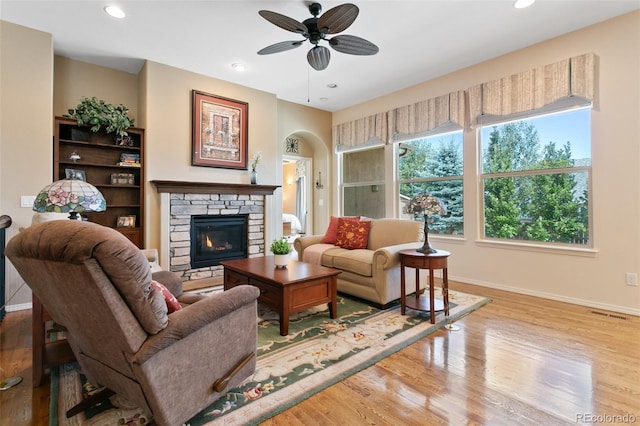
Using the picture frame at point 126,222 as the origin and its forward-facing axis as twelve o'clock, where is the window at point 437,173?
The window is roughly at 10 o'clock from the picture frame.

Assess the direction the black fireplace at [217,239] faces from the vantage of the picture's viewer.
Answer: facing the viewer and to the right of the viewer

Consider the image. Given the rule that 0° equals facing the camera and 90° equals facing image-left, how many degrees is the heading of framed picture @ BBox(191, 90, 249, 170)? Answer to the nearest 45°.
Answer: approximately 315°

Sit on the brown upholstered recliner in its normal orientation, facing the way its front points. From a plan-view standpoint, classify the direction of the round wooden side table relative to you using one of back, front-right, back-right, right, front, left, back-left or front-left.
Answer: front-right

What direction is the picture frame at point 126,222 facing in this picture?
toward the camera

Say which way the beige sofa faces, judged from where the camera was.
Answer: facing the viewer and to the left of the viewer

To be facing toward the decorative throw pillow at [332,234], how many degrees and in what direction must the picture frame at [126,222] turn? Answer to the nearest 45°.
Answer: approximately 45° to its left

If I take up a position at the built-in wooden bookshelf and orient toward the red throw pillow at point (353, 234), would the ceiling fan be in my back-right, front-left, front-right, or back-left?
front-right

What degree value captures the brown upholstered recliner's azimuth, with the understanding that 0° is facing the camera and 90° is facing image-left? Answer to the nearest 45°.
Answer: approximately 225°

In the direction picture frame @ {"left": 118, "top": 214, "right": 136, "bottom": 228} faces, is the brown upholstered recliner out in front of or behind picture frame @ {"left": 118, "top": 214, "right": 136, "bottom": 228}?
in front

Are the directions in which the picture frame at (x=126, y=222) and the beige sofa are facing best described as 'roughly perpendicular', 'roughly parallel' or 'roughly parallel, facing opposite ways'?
roughly perpendicular

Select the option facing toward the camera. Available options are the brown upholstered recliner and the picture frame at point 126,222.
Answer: the picture frame

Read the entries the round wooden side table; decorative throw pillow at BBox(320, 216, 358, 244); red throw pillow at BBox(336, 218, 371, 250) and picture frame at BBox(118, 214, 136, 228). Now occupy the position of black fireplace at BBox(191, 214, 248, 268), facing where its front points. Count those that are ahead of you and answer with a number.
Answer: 3

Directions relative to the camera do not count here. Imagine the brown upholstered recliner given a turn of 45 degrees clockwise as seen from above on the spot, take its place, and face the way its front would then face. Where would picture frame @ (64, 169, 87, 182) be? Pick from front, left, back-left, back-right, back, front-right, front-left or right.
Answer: left

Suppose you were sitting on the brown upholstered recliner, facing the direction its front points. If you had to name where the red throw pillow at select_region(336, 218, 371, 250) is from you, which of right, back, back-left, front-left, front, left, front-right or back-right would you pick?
front
